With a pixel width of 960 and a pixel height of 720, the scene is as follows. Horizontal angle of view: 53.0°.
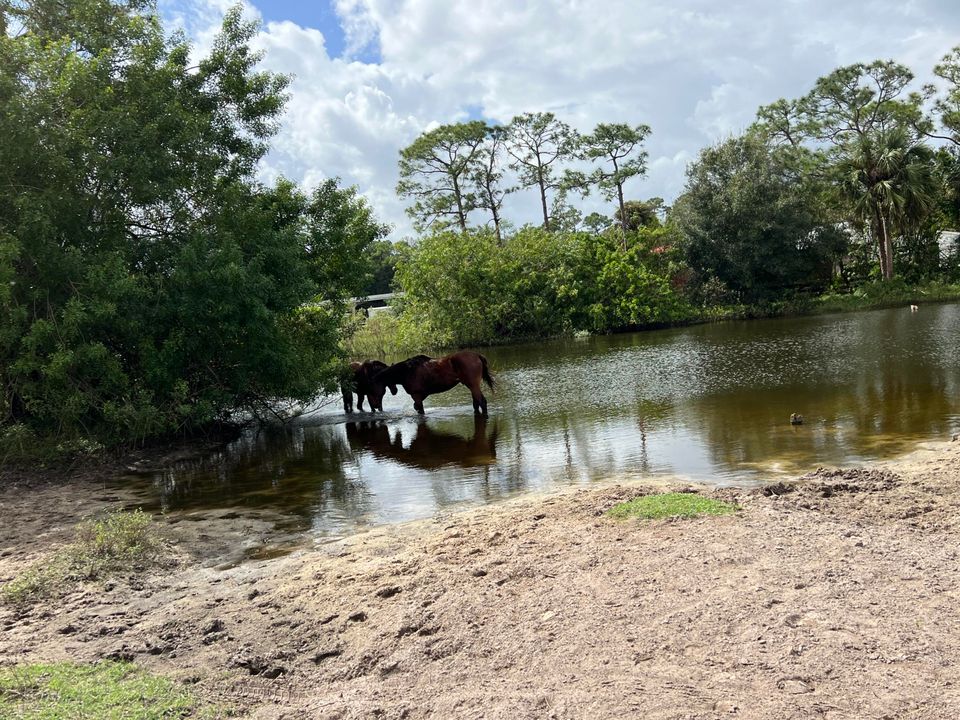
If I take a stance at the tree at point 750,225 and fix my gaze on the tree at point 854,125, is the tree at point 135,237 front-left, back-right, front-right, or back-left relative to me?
back-right

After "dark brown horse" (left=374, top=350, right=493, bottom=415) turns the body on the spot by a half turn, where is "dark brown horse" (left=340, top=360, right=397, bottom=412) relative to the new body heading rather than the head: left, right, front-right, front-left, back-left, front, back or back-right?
back-left

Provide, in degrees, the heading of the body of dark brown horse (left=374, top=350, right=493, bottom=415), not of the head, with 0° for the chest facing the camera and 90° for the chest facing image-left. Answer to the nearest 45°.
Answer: approximately 90°

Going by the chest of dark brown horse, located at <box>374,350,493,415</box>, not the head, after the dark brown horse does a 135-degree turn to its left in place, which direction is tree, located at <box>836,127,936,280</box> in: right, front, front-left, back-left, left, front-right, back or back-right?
left

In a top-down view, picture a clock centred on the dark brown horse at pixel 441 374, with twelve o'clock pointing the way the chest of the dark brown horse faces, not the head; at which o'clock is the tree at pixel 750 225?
The tree is roughly at 4 o'clock from the dark brown horse.

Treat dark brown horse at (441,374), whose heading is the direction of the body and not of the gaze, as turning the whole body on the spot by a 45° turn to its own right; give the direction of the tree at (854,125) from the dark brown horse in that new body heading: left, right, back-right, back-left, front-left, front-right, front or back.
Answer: right

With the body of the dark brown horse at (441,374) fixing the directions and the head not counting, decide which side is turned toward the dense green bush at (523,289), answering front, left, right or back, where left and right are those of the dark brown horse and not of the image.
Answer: right

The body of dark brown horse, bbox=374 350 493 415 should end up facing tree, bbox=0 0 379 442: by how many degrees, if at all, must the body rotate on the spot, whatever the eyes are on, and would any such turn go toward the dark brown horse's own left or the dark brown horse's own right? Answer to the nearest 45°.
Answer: approximately 45° to the dark brown horse's own left
